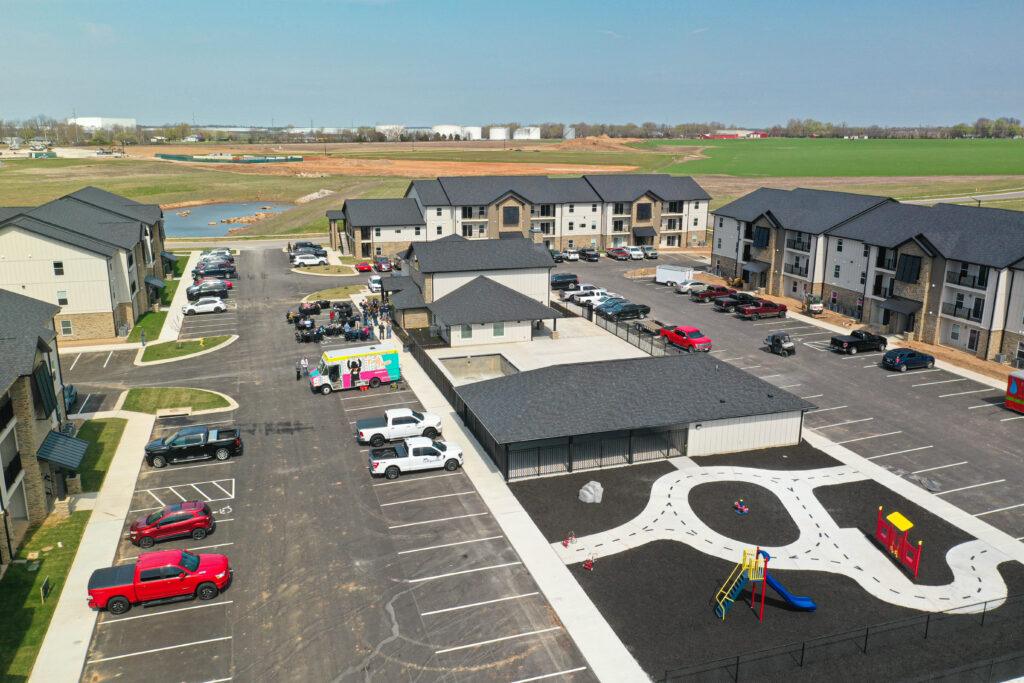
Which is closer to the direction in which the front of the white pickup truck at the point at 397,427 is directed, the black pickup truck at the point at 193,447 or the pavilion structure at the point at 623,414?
the pavilion structure

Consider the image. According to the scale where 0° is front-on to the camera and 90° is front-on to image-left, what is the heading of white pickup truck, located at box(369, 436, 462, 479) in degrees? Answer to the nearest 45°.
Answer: approximately 270°

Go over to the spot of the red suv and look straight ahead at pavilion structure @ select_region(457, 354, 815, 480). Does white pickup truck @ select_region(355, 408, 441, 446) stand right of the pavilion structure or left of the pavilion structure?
left

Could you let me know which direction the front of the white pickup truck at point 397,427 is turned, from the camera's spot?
facing to the right of the viewer

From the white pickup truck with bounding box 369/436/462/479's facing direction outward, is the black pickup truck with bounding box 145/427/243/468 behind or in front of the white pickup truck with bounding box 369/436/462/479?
behind

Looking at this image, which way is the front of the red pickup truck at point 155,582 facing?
to the viewer's right
